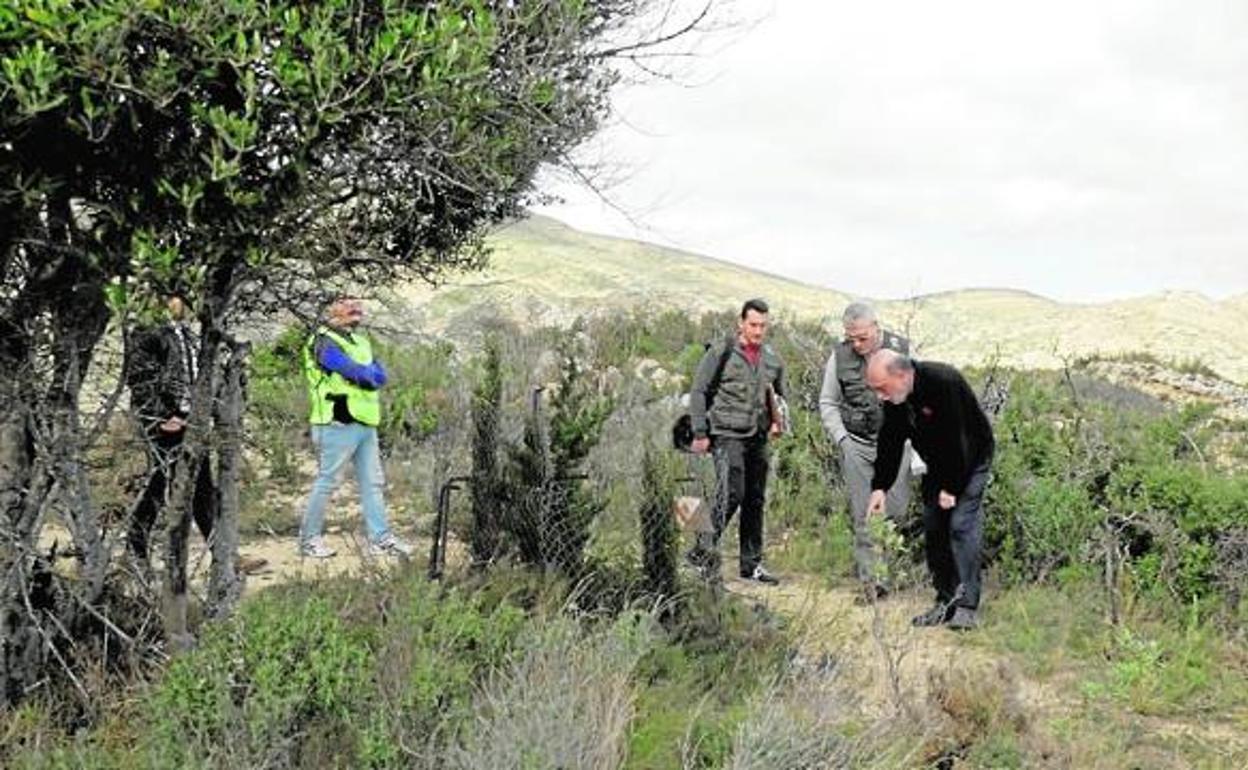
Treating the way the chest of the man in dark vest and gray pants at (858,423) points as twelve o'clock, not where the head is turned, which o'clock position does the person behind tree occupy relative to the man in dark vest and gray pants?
The person behind tree is roughly at 3 o'clock from the man in dark vest and gray pants.

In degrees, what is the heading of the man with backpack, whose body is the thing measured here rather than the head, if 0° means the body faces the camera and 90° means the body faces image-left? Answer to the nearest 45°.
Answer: approximately 315°

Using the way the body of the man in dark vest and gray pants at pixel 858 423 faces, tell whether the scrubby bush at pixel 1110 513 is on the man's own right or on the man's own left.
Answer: on the man's own left

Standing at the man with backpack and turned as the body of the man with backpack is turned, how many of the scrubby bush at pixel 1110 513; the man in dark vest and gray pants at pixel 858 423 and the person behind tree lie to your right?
1

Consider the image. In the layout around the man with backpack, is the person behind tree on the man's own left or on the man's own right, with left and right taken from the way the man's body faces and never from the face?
on the man's own right

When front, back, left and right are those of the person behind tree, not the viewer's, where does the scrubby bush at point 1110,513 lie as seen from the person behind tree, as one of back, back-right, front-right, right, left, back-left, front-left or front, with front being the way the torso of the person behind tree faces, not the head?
front-left

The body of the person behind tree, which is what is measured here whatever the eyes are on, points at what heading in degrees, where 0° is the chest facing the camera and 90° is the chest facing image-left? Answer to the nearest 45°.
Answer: approximately 315°

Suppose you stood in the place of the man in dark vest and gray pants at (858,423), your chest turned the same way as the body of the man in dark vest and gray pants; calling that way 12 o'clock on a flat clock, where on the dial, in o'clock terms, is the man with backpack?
The man with backpack is roughly at 4 o'clock from the man in dark vest and gray pants.

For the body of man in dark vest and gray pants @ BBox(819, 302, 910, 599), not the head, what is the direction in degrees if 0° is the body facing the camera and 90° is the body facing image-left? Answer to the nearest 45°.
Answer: approximately 315°

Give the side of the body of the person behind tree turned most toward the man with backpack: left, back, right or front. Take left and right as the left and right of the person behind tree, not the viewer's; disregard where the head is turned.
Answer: left
